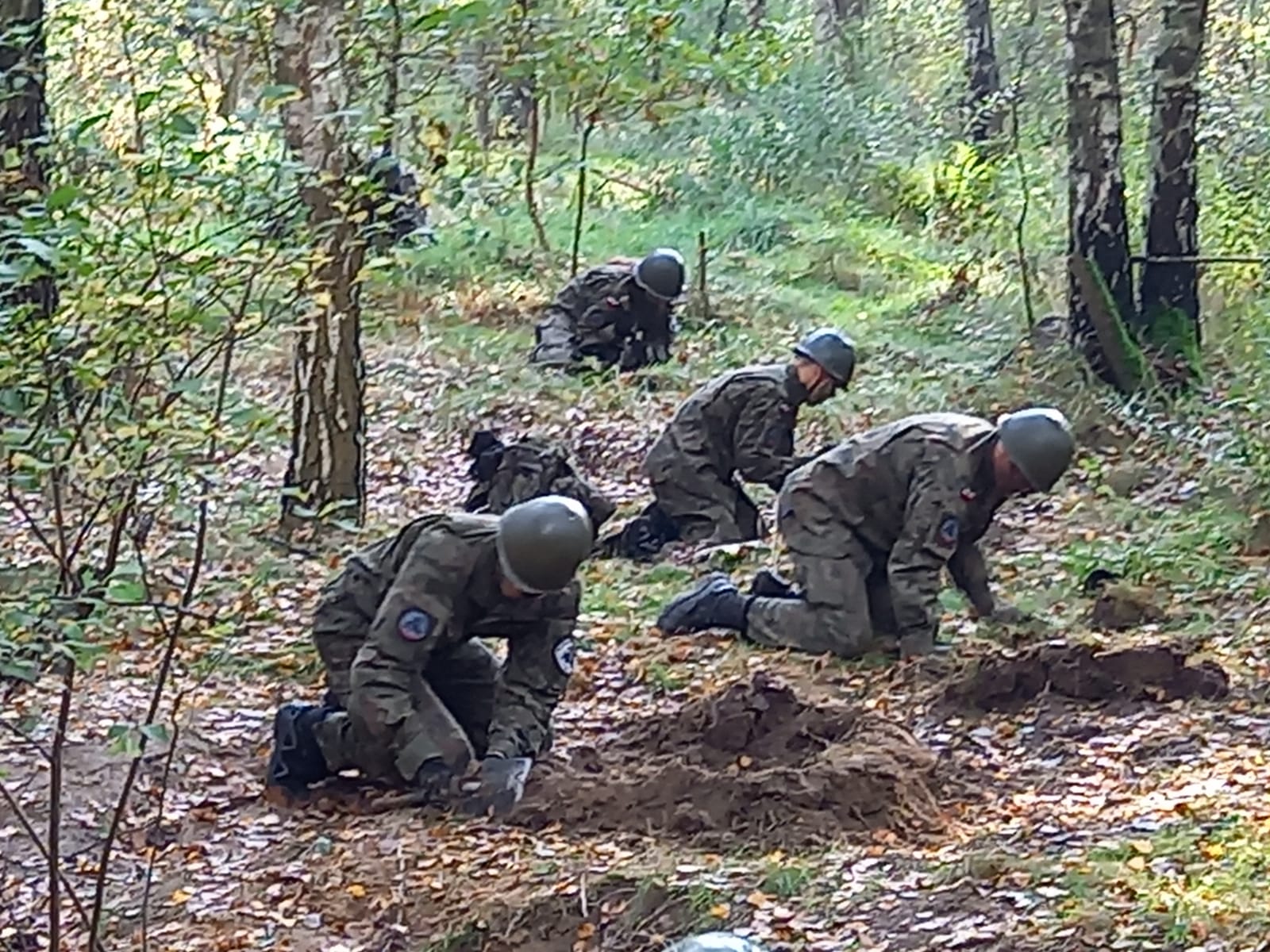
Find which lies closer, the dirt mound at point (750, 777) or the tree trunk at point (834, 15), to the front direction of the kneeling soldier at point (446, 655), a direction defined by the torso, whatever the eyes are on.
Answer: the dirt mound

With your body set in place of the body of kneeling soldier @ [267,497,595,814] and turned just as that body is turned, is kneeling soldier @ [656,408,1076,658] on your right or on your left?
on your left

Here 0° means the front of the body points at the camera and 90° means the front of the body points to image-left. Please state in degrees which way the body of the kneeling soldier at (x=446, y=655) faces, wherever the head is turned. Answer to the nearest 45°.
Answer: approximately 315°

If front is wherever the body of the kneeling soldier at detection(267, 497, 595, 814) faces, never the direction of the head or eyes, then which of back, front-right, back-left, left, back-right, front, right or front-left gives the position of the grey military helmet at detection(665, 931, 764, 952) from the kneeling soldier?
front-right

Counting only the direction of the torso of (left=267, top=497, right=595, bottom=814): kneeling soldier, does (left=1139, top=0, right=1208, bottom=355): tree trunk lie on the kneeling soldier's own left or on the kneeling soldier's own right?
on the kneeling soldier's own left

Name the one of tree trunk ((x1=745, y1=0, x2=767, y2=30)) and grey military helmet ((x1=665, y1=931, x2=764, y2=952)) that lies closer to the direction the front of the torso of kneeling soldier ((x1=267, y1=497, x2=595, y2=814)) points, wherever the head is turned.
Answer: the grey military helmet

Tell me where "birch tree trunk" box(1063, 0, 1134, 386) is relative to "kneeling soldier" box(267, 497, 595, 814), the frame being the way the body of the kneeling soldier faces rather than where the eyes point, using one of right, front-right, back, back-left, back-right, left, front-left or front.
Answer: left

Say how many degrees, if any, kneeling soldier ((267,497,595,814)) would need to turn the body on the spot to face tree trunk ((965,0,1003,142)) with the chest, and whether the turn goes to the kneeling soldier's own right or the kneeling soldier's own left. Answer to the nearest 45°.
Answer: approximately 90° to the kneeling soldier's own left

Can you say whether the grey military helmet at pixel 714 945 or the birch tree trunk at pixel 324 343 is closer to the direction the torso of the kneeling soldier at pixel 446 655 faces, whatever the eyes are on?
the grey military helmet
